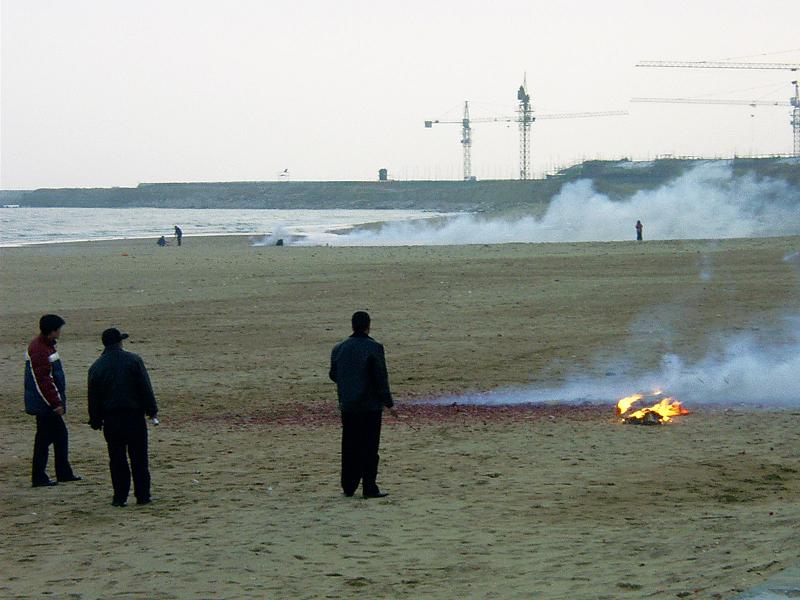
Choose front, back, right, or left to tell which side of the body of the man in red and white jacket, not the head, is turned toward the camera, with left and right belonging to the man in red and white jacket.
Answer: right

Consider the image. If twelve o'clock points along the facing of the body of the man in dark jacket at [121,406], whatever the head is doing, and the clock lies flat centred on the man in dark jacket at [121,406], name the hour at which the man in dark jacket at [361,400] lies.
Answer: the man in dark jacket at [361,400] is roughly at 2 o'clock from the man in dark jacket at [121,406].

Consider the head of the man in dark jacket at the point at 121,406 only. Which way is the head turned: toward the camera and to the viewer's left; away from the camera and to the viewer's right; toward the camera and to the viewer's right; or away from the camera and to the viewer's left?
away from the camera and to the viewer's right

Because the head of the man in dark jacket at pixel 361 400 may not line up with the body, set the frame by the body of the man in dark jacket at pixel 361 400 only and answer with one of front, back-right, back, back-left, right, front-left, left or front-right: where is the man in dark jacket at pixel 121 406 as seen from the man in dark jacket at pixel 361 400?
back-left

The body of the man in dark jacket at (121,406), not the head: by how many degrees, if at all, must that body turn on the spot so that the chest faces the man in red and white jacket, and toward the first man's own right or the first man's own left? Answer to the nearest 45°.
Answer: approximately 90° to the first man's own left

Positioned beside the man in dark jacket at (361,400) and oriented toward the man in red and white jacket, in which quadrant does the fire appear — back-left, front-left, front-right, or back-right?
back-right

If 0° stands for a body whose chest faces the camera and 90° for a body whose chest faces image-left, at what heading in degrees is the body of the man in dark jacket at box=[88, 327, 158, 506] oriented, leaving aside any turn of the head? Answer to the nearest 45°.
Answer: approximately 225°

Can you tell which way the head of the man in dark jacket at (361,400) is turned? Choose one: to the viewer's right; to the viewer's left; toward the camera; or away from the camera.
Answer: away from the camera

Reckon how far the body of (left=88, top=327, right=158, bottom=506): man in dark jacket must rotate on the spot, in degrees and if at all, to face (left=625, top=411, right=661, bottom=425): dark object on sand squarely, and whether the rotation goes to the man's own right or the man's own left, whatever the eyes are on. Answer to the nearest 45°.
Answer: approximately 45° to the man's own right

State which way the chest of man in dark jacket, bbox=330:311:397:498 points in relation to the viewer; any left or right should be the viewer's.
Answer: facing away from the viewer and to the right of the viewer
